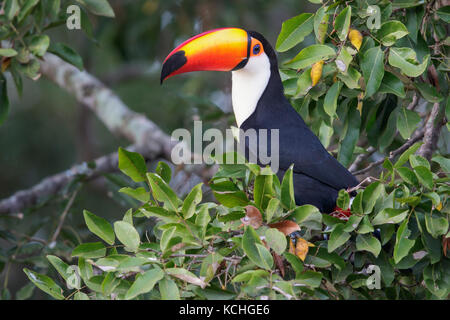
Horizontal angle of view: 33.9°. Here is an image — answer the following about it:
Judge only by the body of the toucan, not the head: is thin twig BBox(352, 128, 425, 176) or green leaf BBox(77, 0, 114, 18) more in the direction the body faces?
the green leaf

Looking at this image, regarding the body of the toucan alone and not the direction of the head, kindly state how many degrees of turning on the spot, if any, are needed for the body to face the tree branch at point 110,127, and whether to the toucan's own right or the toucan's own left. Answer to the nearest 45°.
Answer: approximately 45° to the toucan's own right

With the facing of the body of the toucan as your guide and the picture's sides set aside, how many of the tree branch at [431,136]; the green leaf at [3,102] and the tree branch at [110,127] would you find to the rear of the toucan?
1

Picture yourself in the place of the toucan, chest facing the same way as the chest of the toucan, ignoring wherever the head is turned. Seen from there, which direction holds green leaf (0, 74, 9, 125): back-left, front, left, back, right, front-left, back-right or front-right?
front

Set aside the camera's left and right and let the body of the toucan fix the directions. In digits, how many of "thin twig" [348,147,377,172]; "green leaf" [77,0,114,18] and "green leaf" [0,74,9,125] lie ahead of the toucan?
2

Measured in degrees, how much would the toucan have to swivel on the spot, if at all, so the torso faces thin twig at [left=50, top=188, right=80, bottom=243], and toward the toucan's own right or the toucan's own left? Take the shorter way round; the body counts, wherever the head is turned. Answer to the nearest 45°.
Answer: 0° — it already faces it

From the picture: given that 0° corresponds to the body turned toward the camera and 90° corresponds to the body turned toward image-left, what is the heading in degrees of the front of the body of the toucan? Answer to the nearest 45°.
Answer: approximately 90°

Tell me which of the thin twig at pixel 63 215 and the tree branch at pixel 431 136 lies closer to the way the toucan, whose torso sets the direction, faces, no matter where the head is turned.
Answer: the thin twig

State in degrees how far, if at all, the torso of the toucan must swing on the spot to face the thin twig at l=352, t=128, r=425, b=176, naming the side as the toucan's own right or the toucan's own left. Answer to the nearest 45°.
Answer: approximately 180°

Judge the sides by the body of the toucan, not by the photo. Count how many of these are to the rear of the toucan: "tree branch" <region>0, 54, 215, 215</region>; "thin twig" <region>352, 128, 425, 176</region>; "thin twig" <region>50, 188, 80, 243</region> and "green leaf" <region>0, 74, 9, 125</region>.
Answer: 1

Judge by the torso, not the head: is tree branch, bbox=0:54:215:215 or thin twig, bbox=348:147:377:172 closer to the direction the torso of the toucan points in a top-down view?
the tree branch

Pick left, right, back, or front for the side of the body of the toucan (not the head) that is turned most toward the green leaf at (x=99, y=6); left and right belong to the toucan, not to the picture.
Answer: front

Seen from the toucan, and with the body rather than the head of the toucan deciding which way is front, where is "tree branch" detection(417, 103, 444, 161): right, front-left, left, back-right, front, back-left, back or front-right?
back

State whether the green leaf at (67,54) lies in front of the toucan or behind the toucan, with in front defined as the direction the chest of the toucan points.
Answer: in front
